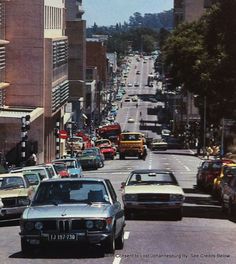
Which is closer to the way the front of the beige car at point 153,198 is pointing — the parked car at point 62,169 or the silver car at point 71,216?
the silver car

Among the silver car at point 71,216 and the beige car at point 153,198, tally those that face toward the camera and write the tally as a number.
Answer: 2

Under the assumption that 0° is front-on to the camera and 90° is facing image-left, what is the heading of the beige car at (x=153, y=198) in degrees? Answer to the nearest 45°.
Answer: approximately 0°

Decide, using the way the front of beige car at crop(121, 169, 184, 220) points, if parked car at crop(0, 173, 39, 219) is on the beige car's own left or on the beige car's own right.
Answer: on the beige car's own right

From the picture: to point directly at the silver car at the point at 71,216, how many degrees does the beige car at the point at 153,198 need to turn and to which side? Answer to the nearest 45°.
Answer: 0° — it already faces it

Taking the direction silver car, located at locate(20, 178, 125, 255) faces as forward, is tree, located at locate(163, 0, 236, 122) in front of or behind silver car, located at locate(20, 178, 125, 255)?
behind

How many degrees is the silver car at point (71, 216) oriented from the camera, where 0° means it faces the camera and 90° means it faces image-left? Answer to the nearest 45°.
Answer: approximately 0°

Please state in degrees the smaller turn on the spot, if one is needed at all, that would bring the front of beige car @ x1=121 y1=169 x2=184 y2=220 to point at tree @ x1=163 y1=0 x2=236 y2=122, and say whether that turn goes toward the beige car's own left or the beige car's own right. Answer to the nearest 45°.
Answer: approximately 180°

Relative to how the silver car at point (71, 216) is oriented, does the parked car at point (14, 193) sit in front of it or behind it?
behind

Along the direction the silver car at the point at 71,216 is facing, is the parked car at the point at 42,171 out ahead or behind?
behind

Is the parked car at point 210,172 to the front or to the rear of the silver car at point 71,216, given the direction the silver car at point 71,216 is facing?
to the rear
